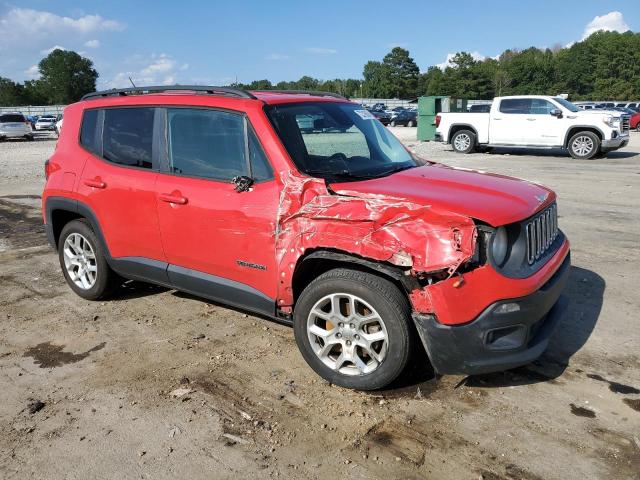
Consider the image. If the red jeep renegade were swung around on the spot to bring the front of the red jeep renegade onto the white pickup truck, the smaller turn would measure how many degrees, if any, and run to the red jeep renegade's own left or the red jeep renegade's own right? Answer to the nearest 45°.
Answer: approximately 90° to the red jeep renegade's own left

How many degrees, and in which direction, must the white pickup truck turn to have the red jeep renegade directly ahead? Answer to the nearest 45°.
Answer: approximately 90° to its right

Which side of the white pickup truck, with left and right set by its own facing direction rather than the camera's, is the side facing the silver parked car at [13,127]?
back

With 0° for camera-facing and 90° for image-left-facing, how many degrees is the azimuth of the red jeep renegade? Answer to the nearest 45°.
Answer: approximately 315°

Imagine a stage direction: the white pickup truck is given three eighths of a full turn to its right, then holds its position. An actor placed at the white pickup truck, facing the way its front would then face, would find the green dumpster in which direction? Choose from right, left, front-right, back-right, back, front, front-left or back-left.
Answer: right

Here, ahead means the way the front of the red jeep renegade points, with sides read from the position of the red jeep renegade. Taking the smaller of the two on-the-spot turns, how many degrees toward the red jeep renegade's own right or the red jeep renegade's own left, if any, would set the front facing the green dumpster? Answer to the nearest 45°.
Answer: approximately 135° to the red jeep renegade's own left

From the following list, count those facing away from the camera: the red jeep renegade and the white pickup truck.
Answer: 0

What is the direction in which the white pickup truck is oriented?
to the viewer's right
